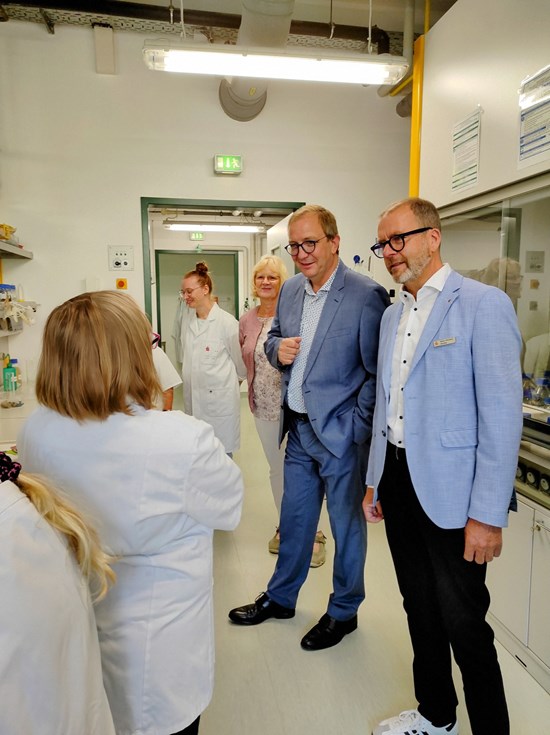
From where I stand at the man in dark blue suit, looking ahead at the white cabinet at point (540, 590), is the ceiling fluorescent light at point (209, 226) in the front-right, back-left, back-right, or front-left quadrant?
back-left

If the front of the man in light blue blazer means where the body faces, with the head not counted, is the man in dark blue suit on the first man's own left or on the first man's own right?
on the first man's own right

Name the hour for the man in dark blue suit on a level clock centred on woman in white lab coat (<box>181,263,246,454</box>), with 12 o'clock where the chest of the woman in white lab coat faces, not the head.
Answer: The man in dark blue suit is roughly at 10 o'clock from the woman in white lab coat.

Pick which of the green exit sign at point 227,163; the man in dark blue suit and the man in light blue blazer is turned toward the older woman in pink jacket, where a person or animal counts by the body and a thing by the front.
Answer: the green exit sign

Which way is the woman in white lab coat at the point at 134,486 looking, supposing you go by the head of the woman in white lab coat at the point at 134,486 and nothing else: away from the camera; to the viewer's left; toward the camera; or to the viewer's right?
away from the camera

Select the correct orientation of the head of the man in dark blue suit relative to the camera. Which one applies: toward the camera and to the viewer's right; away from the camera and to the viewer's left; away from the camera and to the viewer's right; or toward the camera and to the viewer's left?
toward the camera and to the viewer's left

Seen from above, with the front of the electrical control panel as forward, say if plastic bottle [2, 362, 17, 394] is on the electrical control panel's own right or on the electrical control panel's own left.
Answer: on the electrical control panel's own right

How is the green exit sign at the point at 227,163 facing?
toward the camera

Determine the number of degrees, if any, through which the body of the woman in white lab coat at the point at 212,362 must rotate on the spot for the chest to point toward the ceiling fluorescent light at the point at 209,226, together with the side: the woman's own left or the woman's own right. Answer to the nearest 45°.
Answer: approximately 135° to the woman's own right

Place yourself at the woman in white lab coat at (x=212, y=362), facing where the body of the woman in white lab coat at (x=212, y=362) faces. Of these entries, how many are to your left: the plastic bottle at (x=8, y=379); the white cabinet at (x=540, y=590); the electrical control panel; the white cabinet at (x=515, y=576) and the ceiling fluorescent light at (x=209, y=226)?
2

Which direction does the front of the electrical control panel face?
toward the camera

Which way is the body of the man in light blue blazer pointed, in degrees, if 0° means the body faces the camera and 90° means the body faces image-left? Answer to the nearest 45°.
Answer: approximately 45°

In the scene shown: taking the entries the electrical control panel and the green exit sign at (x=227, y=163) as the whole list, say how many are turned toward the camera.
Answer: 2

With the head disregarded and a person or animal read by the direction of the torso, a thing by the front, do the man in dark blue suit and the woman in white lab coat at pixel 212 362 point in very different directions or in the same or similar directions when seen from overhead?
same or similar directions

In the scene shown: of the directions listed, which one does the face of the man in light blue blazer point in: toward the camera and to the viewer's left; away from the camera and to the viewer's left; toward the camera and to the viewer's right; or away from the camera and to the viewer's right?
toward the camera and to the viewer's left
